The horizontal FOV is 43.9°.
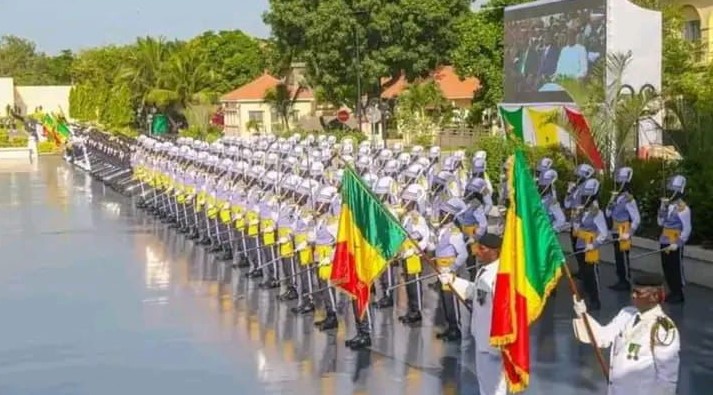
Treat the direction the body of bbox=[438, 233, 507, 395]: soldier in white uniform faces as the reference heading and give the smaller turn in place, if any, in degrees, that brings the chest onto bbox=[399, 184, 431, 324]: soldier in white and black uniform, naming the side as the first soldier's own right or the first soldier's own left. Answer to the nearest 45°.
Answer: approximately 90° to the first soldier's own right

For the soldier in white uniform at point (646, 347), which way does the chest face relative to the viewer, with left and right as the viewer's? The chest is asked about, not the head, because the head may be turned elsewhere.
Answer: facing the viewer and to the left of the viewer

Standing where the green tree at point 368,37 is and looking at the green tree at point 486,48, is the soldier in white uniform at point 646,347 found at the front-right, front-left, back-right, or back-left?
front-right

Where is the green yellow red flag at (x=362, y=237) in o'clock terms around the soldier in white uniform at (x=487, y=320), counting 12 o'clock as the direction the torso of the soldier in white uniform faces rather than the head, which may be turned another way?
The green yellow red flag is roughly at 2 o'clock from the soldier in white uniform.

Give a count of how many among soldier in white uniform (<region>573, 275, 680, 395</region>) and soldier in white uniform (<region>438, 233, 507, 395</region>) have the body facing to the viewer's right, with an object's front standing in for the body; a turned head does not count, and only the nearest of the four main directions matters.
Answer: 0

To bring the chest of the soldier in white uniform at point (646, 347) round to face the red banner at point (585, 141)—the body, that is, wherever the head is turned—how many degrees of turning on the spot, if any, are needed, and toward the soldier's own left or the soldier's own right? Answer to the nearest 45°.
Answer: approximately 135° to the soldier's own right

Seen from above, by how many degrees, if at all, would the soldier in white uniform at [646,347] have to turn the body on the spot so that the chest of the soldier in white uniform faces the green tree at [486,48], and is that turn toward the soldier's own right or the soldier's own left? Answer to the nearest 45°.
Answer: approximately 135° to the soldier's own right

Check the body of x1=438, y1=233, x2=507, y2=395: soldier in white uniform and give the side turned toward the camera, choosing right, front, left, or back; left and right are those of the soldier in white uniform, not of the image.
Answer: left

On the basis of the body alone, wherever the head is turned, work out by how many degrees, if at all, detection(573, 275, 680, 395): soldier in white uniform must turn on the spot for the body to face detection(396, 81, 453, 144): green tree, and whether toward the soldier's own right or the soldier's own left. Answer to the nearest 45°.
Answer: approximately 135° to the soldier's own right

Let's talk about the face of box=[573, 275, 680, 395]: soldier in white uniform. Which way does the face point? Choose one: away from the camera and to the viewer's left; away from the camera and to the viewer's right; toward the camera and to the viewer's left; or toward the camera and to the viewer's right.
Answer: toward the camera and to the viewer's left

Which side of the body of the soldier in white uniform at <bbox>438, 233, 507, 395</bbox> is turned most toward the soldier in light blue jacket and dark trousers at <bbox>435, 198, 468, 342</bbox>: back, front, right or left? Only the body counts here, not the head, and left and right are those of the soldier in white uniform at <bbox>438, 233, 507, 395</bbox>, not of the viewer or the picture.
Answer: right
